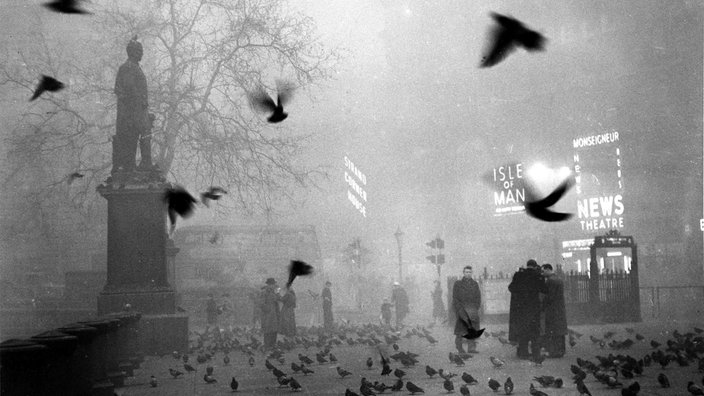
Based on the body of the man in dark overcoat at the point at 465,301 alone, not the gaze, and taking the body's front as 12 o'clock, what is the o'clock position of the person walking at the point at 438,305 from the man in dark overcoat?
The person walking is roughly at 6 o'clock from the man in dark overcoat.

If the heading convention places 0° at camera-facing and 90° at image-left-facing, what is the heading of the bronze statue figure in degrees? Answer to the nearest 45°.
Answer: approximately 270°

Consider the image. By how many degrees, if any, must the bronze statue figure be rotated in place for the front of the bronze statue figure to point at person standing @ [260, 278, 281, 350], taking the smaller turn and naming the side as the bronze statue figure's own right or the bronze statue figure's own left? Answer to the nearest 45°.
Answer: approximately 45° to the bronze statue figure's own left

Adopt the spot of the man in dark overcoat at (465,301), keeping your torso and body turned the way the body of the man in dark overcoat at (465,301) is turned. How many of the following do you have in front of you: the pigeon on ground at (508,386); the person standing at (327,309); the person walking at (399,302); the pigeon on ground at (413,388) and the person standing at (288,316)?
2

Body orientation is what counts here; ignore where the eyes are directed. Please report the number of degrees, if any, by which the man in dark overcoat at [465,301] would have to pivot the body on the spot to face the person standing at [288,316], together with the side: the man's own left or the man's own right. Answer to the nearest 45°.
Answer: approximately 135° to the man's own right

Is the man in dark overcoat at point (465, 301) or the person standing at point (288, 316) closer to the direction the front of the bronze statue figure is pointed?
the man in dark overcoat

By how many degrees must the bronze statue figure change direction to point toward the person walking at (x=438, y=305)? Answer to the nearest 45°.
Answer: approximately 45° to its left

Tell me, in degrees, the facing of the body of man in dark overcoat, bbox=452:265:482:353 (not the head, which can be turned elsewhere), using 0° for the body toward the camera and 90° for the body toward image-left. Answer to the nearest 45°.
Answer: approximately 0°

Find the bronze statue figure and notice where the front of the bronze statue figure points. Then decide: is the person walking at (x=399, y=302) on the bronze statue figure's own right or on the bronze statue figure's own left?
on the bronze statue figure's own left

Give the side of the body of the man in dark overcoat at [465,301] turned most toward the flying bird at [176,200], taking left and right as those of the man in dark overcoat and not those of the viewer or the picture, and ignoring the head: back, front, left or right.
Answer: right

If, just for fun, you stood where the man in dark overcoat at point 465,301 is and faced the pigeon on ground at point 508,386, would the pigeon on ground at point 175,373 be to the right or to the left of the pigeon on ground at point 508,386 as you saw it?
right
